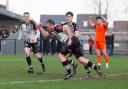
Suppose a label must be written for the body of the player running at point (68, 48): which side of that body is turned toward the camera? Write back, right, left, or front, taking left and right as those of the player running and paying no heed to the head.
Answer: left
